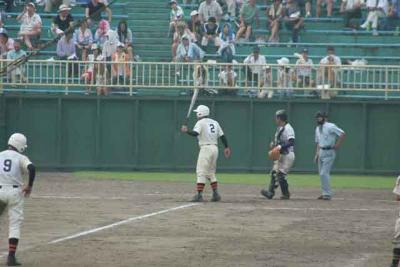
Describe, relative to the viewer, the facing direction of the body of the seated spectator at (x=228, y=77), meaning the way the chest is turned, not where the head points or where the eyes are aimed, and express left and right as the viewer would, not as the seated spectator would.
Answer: facing the viewer

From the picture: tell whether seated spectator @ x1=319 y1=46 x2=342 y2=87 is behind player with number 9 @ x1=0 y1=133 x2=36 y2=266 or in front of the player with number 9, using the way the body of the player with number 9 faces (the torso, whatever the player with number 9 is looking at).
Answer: in front

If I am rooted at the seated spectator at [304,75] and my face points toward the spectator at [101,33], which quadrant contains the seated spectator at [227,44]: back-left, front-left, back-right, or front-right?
front-right

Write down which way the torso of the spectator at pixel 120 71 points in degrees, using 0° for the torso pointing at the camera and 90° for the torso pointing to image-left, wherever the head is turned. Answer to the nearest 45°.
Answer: approximately 0°

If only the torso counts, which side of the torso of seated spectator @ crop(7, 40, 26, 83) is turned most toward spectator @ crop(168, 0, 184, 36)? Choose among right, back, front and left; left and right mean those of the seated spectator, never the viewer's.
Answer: left

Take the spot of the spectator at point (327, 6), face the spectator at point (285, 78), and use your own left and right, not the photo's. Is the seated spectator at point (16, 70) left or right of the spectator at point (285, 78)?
right

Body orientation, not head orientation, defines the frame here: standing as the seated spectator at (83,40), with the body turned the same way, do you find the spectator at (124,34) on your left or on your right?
on your left

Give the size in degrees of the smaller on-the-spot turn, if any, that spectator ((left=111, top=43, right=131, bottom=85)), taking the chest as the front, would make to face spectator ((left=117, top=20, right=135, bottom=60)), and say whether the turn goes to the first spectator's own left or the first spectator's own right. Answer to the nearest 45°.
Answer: approximately 180°

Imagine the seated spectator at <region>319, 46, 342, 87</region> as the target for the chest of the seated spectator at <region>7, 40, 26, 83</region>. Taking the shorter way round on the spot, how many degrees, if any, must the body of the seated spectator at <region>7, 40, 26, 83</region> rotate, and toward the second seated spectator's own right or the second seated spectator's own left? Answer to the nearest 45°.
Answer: approximately 90° to the second seated spectator's own left

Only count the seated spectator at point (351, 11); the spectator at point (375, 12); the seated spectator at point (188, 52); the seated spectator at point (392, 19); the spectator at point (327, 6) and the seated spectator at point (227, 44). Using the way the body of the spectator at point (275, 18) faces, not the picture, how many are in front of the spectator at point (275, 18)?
2

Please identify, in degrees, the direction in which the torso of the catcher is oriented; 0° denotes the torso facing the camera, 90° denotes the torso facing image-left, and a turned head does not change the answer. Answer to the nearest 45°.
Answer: approximately 90°

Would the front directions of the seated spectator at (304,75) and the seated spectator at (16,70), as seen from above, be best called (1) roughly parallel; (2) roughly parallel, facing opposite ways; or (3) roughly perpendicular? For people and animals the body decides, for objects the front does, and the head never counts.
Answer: roughly parallel

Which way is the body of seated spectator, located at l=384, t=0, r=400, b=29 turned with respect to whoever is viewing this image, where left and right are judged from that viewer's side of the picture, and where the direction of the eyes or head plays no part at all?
facing the viewer and to the left of the viewer
